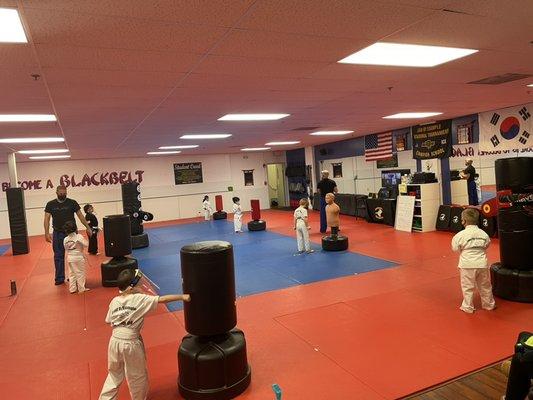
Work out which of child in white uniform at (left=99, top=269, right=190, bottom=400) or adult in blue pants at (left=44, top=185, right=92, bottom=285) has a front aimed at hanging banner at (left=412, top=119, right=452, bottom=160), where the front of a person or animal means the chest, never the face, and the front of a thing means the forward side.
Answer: the child in white uniform

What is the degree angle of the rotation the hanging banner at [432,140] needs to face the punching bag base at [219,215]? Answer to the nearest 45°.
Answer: approximately 45° to its right

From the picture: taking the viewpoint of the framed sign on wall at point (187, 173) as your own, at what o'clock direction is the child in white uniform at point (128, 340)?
The child in white uniform is roughly at 12 o'clock from the framed sign on wall.

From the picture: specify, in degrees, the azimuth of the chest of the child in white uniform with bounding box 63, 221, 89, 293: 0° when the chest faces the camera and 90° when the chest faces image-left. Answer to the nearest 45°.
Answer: approximately 225°

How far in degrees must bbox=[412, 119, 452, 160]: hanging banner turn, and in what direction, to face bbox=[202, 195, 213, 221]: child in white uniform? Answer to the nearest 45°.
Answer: approximately 45° to its right

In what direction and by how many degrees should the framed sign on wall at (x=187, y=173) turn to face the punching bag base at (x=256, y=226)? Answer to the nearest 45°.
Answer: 0° — it already faces it

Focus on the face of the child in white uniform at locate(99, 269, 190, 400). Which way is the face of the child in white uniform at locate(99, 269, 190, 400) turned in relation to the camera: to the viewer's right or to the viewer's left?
to the viewer's right
